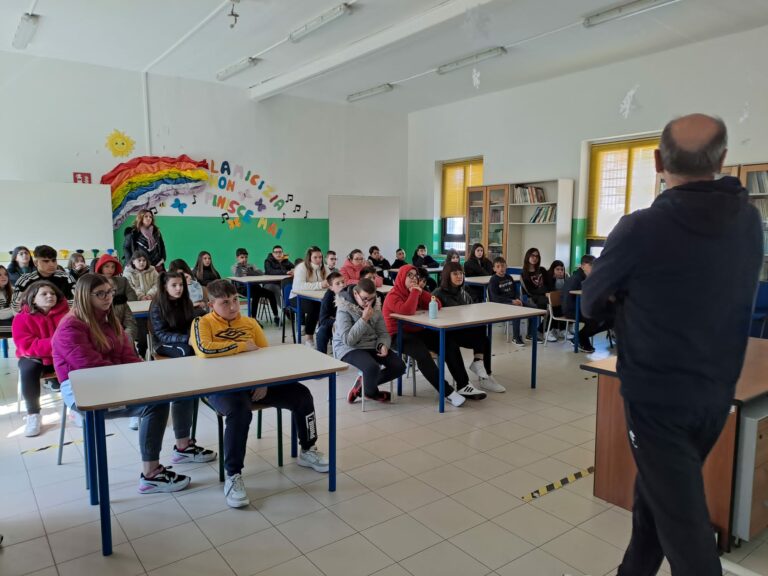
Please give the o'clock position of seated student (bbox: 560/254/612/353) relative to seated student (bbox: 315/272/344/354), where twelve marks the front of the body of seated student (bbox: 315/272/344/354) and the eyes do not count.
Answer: seated student (bbox: 560/254/612/353) is roughly at 10 o'clock from seated student (bbox: 315/272/344/354).

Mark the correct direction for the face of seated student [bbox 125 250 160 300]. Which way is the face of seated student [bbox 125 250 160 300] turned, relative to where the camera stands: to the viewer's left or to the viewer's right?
to the viewer's right

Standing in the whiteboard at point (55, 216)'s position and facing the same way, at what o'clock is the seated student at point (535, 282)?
The seated student is roughly at 10 o'clock from the whiteboard.

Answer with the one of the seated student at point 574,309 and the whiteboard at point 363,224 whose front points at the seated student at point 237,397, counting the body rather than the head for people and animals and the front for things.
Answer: the whiteboard

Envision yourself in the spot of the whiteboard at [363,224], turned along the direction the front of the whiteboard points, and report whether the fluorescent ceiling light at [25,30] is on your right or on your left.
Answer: on your right

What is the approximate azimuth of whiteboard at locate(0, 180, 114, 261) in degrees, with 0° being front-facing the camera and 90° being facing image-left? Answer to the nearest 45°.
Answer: approximately 0°

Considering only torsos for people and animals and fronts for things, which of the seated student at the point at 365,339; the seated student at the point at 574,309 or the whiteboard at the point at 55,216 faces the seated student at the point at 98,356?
the whiteboard

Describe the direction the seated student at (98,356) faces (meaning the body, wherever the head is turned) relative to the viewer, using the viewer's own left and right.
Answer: facing to the right of the viewer

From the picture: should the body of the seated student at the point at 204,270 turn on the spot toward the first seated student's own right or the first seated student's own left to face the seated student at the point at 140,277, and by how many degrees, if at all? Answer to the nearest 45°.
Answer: approximately 45° to the first seated student's own right
